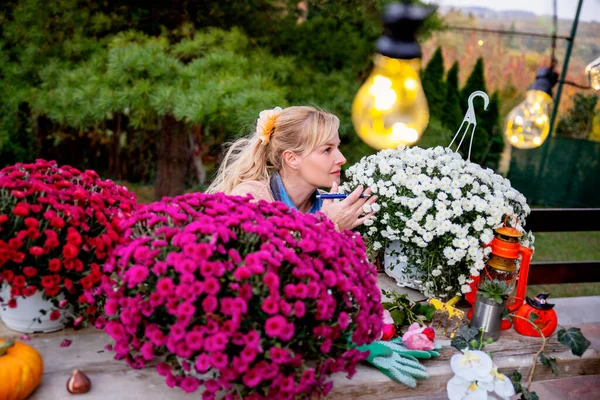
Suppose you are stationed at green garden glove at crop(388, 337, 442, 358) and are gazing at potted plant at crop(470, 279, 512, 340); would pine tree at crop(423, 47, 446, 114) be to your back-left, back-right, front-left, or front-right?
front-left

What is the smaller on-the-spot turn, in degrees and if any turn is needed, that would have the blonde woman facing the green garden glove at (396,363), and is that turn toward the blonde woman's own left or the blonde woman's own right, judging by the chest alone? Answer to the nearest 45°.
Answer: approximately 90° to the blonde woman's own right

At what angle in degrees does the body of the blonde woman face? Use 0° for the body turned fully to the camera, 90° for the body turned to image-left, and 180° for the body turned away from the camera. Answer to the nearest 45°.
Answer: approximately 270°

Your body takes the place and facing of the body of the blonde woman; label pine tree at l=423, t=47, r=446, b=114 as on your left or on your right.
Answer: on your left

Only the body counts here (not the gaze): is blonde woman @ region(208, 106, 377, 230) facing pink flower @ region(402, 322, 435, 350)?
no

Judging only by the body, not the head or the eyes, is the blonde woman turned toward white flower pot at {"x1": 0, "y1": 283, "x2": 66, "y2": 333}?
no

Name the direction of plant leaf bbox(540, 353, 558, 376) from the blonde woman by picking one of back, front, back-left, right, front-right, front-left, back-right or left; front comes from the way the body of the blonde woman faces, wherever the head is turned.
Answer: front-right

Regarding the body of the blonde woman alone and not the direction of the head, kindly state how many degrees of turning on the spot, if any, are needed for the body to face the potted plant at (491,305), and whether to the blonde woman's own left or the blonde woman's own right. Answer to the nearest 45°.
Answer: approximately 45° to the blonde woman's own right

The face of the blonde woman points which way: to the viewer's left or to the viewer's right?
to the viewer's right

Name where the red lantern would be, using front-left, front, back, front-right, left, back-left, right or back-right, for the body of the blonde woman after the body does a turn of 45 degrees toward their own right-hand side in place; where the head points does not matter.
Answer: front

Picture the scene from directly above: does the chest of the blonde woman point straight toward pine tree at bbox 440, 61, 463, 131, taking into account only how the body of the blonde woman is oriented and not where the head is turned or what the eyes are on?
no
